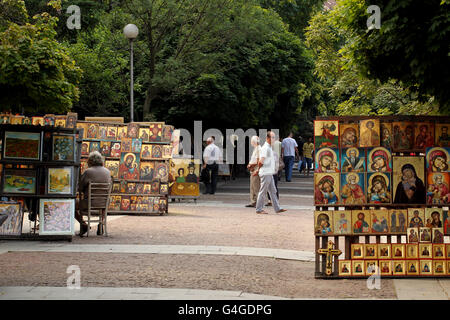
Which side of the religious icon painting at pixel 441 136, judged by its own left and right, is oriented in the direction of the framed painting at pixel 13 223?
right

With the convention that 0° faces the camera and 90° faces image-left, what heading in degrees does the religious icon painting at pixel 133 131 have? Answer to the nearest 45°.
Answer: approximately 0°
